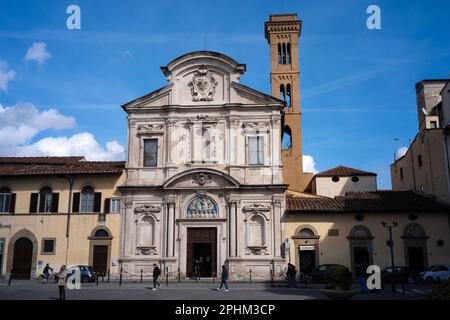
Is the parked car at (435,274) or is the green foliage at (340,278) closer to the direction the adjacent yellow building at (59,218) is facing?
the green foliage

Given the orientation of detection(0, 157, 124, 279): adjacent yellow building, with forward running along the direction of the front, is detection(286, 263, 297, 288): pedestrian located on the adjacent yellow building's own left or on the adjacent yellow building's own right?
on the adjacent yellow building's own left

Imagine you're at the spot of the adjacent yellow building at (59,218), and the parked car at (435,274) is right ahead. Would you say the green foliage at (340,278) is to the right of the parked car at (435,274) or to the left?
right

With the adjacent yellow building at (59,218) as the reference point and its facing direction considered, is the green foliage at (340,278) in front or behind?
in front

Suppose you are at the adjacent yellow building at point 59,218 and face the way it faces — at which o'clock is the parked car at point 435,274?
The parked car is roughly at 10 o'clock from the adjacent yellow building.

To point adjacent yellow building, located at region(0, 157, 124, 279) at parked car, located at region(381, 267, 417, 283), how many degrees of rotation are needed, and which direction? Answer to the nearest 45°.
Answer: approximately 45° to its left

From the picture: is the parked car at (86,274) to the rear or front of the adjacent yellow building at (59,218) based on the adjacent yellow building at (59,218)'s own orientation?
to the front

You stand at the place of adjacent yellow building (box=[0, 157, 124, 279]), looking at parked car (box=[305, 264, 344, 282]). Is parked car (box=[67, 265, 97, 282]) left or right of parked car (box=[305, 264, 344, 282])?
right

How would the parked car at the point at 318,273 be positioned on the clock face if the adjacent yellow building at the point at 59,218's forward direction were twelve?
The parked car is roughly at 10 o'clock from the adjacent yellow building.

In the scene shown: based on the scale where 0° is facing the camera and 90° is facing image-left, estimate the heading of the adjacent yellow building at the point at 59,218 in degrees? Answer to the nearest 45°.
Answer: approximately 0°

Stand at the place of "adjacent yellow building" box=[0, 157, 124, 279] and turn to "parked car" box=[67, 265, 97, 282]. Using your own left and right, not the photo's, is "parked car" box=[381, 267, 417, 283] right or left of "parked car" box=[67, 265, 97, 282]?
left
